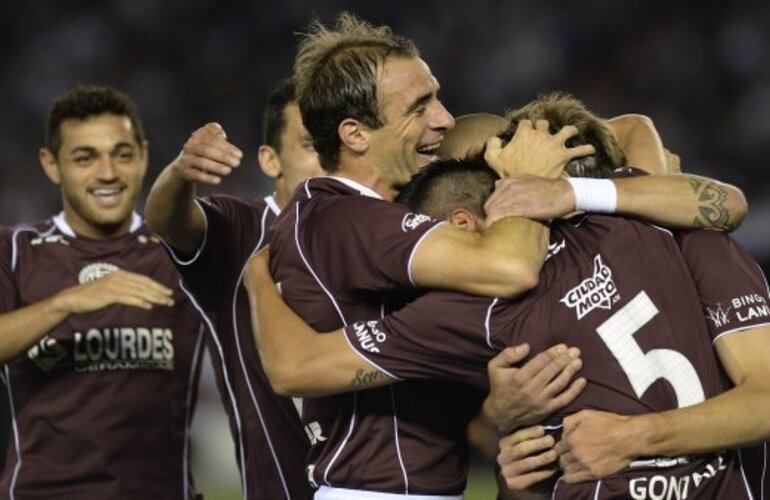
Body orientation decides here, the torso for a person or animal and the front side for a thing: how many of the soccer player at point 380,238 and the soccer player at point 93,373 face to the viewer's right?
1

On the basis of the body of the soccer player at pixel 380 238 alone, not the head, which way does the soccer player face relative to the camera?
to the viewer's right

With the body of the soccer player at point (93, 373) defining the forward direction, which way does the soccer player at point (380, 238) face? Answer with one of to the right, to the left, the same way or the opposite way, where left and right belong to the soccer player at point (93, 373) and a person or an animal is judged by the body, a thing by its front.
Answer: to the left

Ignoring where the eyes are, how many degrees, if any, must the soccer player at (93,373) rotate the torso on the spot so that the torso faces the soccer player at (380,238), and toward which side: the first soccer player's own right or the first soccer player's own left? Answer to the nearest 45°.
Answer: approximately 45° to the first soccer player's own left

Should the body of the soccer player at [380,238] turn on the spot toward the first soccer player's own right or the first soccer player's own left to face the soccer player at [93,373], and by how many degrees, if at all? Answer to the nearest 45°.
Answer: approximately 135° to the first soccer player's own left
